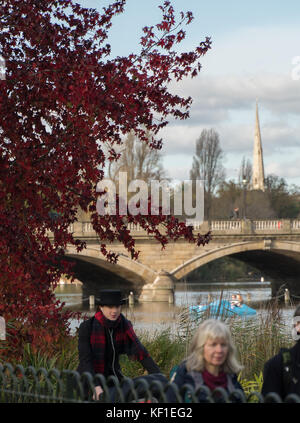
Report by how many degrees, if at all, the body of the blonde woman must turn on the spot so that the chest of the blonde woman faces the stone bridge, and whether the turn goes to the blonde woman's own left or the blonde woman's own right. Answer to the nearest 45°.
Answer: approximately 135° to the blonde woman's own left

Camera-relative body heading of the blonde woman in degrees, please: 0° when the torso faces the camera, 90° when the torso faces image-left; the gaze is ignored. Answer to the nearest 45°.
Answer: approximately 315°

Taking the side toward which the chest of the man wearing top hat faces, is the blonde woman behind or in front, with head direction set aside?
in front

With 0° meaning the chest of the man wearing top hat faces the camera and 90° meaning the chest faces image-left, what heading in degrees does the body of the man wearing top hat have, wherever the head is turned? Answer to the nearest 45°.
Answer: approximately 315°

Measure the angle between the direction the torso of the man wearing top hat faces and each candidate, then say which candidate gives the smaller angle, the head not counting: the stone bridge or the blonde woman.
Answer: the blonde woman

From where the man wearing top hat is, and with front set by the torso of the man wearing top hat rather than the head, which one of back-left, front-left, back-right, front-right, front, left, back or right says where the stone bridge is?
back-left

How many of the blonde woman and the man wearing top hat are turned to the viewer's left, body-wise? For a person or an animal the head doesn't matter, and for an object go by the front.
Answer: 0
